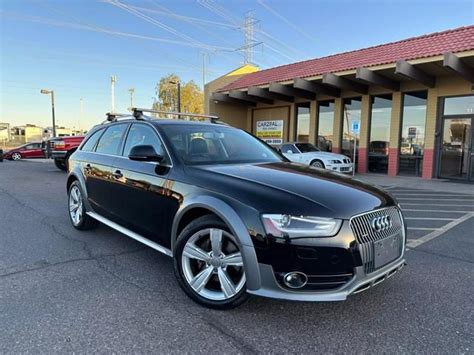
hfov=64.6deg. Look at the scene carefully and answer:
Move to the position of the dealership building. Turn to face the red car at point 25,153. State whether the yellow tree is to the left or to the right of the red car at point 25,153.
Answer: right

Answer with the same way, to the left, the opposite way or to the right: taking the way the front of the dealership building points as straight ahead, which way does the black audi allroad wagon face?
to the left

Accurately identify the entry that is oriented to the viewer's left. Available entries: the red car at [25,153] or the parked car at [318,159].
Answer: the red car

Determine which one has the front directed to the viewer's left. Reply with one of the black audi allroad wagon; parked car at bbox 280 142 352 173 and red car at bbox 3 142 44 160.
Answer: the red car

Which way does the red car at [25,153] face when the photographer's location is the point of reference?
facing to the left of the viewer

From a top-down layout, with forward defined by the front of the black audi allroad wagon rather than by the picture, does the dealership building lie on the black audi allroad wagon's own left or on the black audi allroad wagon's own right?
on the black audi allroad wagon's own left

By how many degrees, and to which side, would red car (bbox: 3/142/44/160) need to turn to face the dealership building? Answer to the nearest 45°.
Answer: approximately 135° to its left

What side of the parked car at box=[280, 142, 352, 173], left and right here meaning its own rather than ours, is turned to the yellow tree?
back

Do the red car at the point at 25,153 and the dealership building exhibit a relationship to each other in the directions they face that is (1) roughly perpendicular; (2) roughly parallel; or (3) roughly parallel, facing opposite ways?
roughly parallel

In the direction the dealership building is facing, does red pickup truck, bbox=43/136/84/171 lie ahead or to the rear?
ahead

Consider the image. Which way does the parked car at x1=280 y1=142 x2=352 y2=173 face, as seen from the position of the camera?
facing the viewer and to the right of the viewer

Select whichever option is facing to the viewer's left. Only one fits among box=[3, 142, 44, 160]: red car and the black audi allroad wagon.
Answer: the red car

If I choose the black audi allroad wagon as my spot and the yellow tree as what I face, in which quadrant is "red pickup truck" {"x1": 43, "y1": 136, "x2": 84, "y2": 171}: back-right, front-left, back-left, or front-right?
front-left
